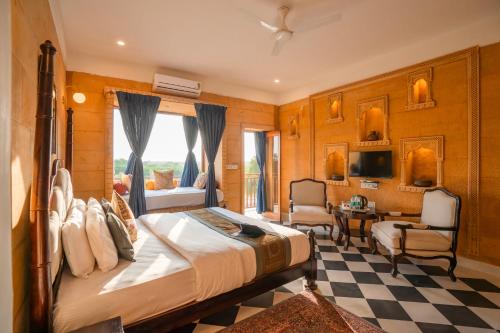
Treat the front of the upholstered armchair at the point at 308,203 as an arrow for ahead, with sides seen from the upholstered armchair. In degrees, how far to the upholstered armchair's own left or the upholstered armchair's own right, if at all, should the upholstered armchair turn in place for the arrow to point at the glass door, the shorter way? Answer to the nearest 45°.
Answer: approximately 135° to the upholstered armchair's own right

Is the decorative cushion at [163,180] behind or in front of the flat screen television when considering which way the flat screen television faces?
in front

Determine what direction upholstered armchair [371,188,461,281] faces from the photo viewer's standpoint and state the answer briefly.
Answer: facing to the left of the viewer

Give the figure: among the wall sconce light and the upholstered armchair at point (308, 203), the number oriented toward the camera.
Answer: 2

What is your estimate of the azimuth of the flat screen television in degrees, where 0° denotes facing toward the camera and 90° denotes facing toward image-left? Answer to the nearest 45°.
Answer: approximately 45°

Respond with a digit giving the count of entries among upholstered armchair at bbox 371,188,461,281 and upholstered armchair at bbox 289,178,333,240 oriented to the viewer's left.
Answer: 1

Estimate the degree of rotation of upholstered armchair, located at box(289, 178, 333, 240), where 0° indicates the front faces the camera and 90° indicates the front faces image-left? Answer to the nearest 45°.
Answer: approximately 0°

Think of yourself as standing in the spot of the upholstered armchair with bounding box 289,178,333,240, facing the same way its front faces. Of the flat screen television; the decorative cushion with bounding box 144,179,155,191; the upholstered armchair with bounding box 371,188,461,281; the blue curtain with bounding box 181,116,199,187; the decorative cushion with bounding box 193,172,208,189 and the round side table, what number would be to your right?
3

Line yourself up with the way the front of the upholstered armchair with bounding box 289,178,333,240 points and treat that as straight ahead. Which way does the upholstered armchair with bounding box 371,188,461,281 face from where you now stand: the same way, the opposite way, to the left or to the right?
to the right
